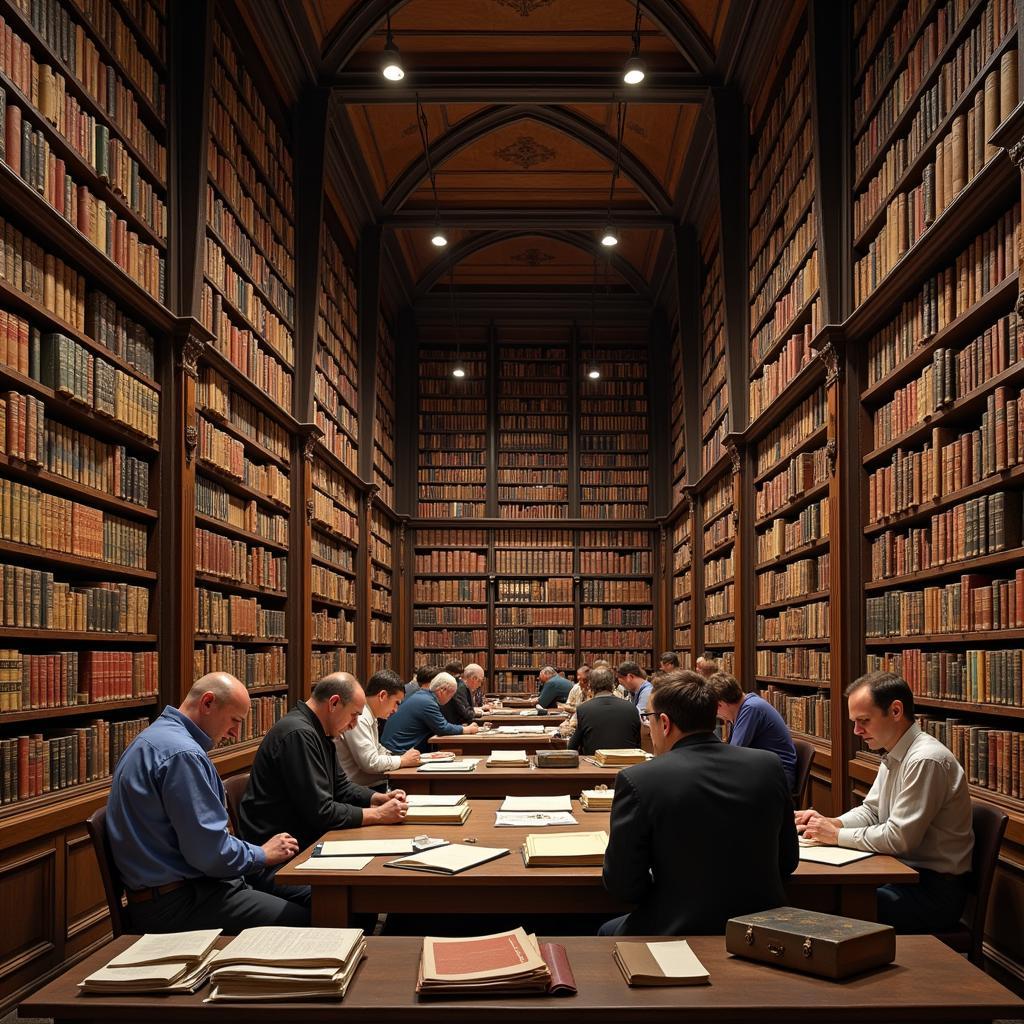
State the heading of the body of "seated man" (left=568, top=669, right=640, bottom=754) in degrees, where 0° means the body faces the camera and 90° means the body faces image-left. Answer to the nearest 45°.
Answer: approximately 180°

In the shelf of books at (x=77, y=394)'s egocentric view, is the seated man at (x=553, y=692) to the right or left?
on its left

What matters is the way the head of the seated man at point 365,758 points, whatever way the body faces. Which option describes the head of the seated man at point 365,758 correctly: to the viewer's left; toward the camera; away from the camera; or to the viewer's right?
to the viewer's right

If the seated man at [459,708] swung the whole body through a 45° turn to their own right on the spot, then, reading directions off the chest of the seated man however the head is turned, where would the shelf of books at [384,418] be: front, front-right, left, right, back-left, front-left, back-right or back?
back-left

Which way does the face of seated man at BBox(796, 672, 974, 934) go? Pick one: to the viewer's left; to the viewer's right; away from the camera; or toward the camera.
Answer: to the viewer's left

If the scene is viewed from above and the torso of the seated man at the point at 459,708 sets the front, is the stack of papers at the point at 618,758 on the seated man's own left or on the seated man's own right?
on the seated man's own right

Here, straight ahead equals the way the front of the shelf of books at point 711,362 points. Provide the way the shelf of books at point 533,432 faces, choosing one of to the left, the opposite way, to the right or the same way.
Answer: to the left

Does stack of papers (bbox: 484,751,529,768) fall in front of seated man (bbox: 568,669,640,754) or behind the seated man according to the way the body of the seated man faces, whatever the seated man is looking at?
behind

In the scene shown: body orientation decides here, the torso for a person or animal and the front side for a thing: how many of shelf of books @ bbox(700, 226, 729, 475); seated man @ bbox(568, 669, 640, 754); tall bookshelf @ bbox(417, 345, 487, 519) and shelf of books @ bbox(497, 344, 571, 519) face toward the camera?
2

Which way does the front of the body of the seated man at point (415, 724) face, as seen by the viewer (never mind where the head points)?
to the viewer's right

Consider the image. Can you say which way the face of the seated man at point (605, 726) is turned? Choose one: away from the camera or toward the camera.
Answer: away from the camera

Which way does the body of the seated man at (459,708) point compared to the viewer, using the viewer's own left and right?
facing to the right of the viewer

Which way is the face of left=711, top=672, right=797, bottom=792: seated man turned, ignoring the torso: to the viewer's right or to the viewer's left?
to the viewer's left

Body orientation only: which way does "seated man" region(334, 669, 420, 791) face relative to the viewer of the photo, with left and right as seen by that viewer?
facing to the right of the viewer

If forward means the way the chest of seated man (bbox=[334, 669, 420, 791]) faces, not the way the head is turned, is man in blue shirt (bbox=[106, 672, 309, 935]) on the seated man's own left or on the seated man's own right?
on the seated man's own right
